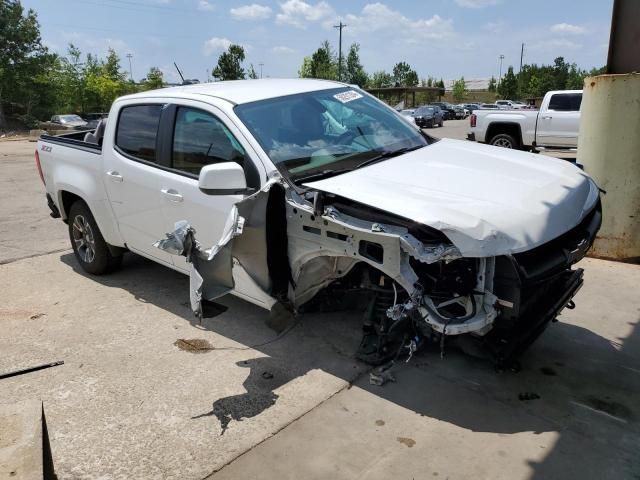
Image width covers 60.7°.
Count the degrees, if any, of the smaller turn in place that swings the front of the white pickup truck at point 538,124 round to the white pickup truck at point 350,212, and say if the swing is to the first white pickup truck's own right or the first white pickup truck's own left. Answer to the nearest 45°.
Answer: approximately 90° to the first white pickup truck's own right

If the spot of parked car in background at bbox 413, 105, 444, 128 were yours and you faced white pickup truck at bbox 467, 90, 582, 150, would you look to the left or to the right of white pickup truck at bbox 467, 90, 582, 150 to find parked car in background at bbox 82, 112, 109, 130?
right

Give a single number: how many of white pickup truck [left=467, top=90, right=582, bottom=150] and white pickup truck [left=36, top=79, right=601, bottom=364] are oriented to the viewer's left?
0

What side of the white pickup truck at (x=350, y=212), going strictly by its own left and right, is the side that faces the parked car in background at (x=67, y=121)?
back

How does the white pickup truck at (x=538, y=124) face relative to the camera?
to the viewer's right

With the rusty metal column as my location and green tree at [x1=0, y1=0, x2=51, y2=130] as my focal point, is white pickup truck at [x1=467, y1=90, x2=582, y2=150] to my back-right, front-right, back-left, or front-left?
front-right

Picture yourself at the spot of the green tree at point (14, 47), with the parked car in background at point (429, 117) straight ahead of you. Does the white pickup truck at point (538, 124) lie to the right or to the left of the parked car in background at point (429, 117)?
right

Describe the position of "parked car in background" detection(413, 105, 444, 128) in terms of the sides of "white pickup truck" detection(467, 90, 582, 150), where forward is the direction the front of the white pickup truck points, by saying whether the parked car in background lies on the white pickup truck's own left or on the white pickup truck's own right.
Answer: on the white pickup truck's own left

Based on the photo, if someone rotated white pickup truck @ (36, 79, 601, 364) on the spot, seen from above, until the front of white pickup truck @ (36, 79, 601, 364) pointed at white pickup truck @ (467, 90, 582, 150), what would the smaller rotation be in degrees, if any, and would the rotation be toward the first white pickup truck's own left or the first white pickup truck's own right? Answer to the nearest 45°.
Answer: approximately 90° to the first white pickup truck's own left

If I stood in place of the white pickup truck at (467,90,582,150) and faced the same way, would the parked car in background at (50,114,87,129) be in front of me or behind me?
behind

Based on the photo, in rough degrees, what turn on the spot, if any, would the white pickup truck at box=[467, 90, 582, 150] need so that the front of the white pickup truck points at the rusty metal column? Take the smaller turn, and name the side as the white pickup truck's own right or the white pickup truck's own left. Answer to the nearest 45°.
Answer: approximately 90° to the white pickup truck's own right

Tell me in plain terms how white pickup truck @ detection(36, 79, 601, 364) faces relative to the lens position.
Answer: facing the viewer and to the right of the viewer

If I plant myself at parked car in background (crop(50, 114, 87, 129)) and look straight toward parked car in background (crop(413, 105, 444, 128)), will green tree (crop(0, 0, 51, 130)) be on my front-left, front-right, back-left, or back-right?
back-left

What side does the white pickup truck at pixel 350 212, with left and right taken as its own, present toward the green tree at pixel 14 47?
back

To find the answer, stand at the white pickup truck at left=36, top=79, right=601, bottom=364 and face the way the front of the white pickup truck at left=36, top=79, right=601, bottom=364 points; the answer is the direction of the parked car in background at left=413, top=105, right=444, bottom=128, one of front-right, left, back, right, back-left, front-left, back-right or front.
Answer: back-left

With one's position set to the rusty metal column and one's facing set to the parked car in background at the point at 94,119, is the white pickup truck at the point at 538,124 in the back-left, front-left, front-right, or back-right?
front-right
